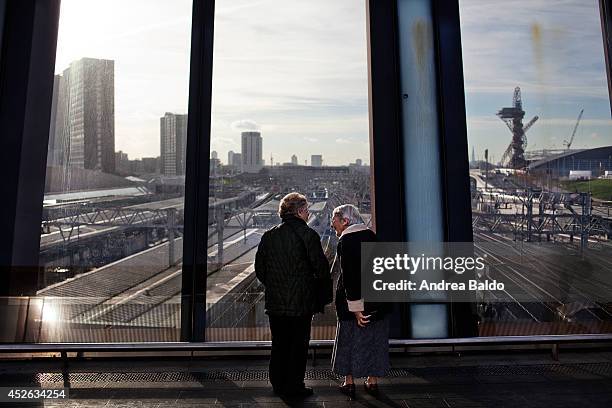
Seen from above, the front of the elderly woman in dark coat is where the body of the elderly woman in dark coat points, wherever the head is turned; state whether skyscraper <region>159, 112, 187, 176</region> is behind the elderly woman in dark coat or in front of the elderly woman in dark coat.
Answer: in front

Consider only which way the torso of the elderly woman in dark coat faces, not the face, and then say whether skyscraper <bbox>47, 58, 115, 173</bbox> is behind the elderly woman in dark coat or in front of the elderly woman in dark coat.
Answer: in front

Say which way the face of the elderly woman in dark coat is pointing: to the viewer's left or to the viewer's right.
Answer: to the viewer's left
